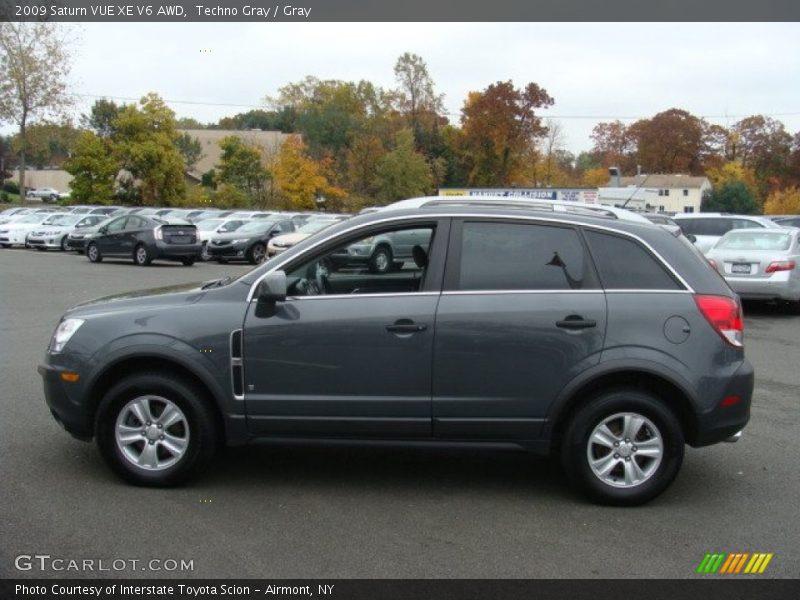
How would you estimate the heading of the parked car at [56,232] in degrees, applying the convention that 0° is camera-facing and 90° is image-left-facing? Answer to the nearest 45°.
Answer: approximately 45°

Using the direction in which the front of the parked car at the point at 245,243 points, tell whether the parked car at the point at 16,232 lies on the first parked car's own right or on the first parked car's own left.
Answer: on the first parked car's own right

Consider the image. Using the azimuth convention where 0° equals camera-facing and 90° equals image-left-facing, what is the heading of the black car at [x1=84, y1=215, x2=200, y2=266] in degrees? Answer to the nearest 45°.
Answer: approximately 135°

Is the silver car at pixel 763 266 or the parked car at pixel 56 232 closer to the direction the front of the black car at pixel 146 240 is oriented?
the parked car

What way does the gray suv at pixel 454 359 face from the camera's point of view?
to the viewer's left

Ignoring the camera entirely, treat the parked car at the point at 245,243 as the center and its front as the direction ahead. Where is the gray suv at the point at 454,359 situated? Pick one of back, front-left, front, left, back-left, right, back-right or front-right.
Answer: front-left

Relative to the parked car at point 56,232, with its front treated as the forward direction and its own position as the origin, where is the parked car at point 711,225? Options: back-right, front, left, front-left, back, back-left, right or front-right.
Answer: left

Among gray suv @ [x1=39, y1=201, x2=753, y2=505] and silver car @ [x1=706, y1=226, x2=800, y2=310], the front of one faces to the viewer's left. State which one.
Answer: the gray suv

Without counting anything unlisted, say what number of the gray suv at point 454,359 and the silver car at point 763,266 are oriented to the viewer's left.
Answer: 1

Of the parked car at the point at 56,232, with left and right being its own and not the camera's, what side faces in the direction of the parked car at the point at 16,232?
right

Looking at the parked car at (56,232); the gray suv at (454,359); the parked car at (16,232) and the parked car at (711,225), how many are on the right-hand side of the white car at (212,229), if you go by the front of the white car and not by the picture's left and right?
2

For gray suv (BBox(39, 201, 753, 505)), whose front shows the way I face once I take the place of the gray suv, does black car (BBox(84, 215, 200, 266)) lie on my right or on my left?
on my right

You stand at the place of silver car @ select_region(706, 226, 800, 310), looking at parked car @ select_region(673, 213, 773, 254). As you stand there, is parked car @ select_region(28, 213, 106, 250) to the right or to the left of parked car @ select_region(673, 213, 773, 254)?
left

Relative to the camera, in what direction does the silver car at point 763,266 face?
facing away from the viewer and to the right of the viewer

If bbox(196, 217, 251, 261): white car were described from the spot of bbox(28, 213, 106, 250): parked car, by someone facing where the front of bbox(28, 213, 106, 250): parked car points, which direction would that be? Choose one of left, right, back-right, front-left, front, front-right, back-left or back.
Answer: left
